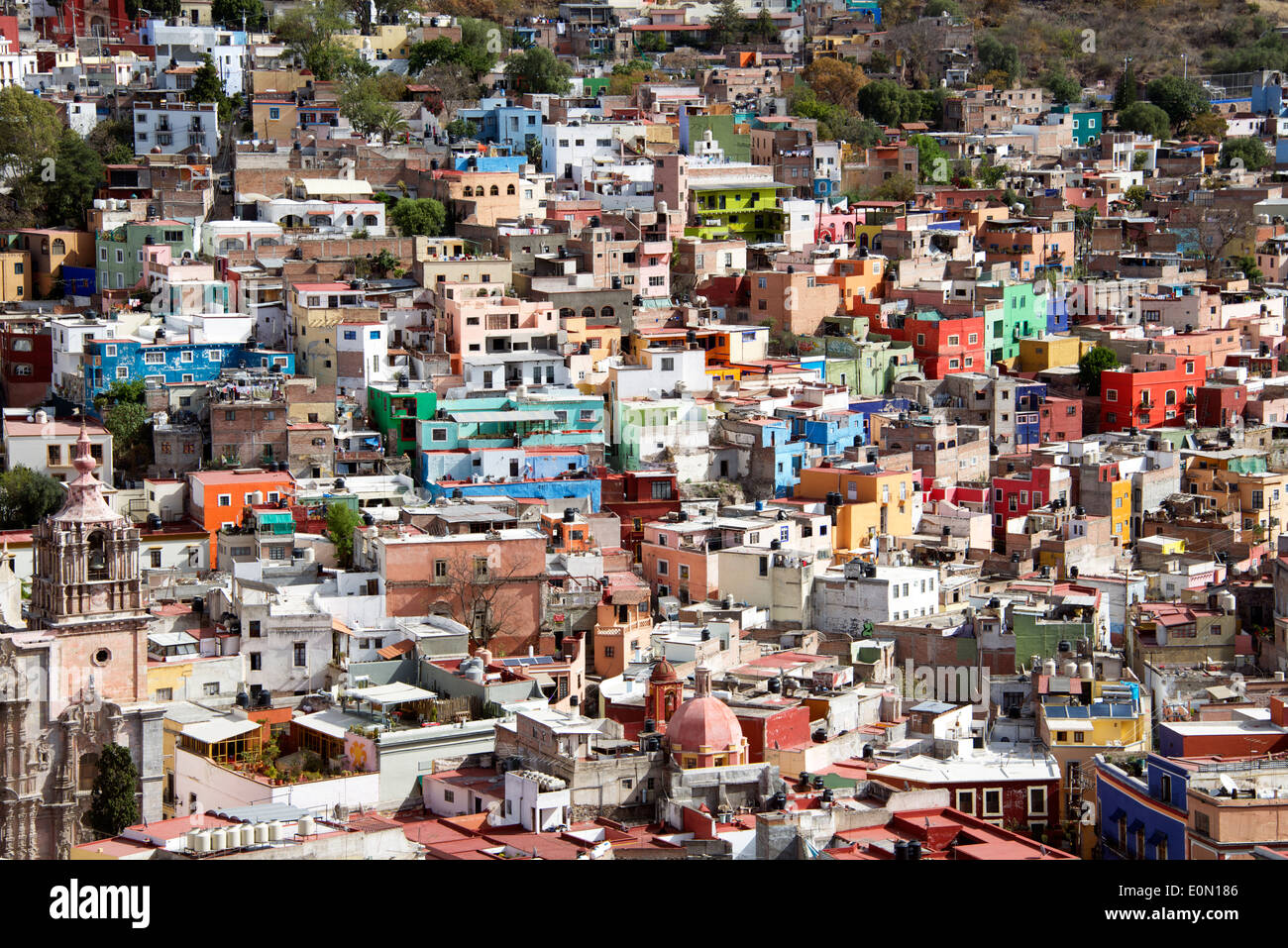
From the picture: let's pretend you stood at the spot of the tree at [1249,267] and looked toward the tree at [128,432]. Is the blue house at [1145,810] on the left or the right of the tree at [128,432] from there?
left

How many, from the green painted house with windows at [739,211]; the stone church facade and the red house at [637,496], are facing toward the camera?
3

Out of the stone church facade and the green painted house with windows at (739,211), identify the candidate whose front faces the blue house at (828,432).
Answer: the green painted house with windows

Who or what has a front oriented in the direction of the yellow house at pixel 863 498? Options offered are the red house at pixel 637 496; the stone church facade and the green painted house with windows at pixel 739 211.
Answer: the green painted house with windows

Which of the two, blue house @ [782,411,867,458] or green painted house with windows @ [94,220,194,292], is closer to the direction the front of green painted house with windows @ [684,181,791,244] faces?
the blue house

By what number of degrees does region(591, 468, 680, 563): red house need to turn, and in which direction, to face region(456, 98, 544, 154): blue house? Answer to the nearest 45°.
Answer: approximately 180°

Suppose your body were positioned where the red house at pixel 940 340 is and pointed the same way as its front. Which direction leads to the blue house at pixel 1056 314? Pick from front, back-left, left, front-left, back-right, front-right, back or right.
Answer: left

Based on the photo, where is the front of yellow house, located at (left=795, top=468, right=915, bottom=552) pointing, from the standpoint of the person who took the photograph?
facing the viewer and to the right of the viewer

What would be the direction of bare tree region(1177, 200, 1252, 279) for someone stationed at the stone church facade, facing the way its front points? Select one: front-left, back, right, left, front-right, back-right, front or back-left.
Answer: back-left

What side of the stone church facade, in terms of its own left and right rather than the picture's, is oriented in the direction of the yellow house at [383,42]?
back
